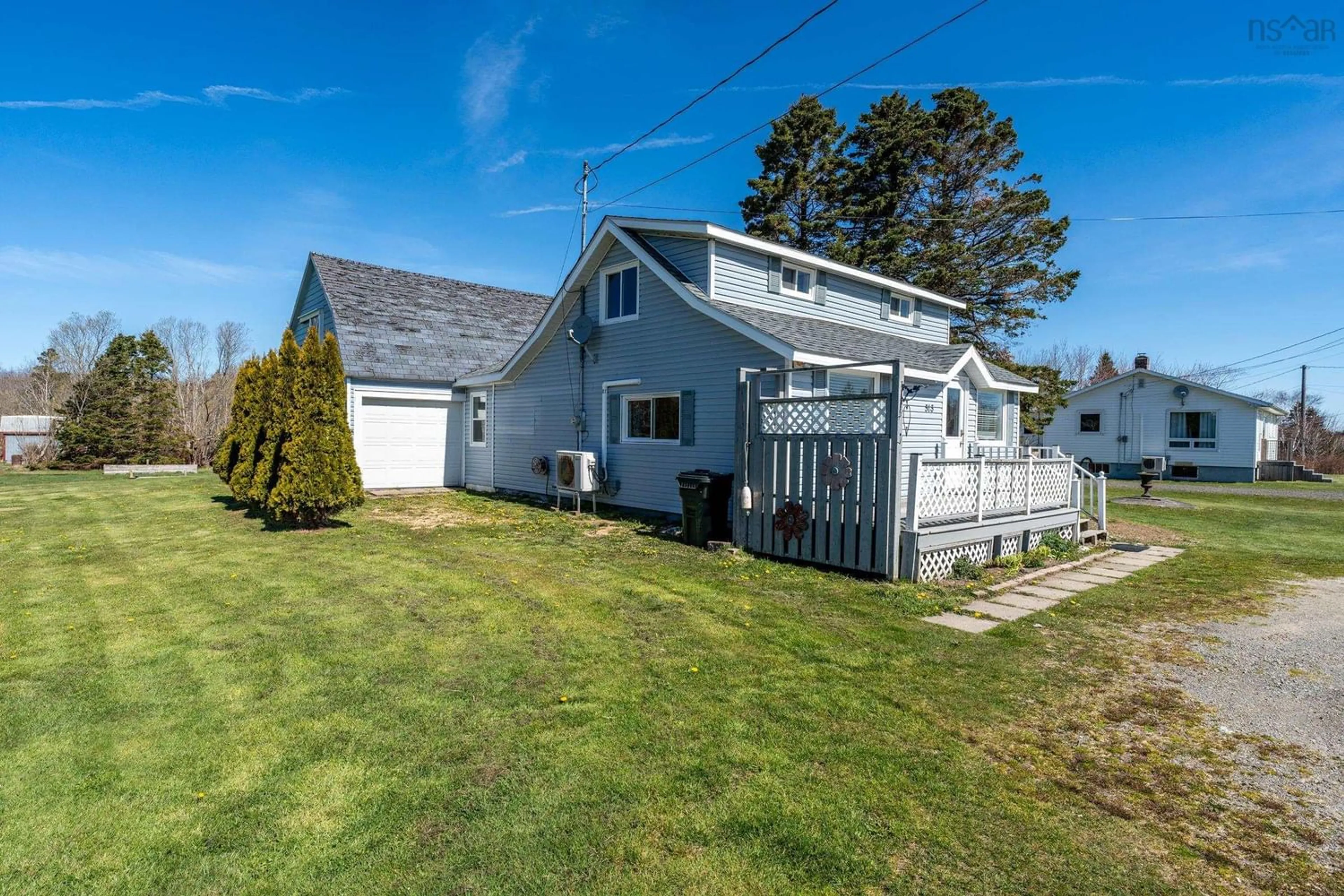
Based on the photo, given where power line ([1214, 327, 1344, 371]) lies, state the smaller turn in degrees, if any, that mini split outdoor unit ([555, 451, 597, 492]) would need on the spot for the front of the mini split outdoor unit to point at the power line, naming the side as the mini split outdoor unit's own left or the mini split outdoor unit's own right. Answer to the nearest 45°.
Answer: approximately 180°

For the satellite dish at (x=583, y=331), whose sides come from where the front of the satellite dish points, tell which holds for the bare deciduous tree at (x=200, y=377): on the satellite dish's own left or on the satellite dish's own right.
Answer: on the satellite dish's own right

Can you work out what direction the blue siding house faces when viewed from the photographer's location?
facing the viewer and to the right of the viewer

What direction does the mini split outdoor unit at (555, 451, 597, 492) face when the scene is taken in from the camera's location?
facing the viewer and to the left of the viewer

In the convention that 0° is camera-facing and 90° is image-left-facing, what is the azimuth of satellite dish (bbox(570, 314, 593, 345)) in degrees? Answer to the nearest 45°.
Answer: approximately 45°

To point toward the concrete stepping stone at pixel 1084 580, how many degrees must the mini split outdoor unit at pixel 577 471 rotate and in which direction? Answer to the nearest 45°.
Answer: approximately 90° to its left
